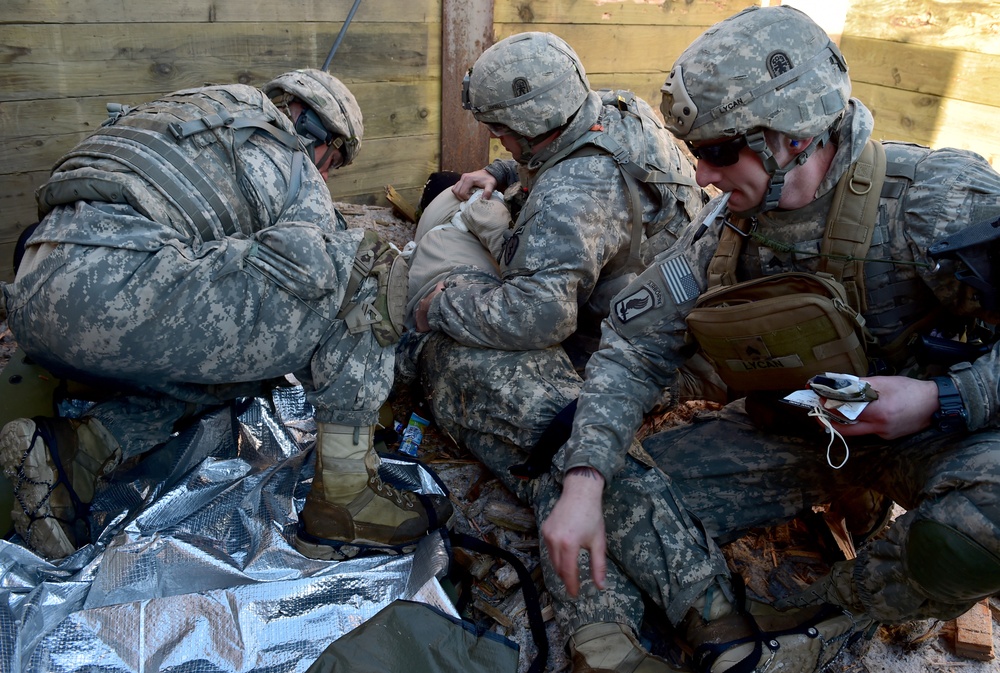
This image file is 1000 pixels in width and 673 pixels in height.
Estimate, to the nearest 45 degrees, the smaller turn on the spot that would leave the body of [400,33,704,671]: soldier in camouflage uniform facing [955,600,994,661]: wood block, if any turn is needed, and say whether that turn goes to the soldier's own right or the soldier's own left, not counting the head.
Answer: approximately 135° to the soldier's own left

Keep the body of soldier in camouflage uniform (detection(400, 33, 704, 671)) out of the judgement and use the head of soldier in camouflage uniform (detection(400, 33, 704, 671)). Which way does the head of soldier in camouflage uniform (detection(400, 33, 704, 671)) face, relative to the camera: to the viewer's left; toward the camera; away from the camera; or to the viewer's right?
to the viewer's left

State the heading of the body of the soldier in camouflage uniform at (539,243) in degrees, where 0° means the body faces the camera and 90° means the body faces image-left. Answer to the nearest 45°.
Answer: approximately 90°

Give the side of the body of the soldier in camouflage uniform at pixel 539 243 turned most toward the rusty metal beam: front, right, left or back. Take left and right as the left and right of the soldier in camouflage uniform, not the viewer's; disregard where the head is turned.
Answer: right

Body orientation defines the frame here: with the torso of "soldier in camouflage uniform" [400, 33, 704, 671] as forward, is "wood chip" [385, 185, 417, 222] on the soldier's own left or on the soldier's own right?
on the soldier's own right

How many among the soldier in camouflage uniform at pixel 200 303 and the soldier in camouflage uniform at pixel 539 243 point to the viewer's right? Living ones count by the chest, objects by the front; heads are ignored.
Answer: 1

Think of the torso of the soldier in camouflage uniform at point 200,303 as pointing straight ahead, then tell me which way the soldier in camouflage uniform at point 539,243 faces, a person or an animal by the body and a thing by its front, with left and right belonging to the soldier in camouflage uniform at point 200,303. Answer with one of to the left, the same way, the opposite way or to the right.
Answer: the opposite way

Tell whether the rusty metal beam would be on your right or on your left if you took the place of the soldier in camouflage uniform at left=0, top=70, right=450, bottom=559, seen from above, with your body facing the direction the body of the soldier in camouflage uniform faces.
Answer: on your left

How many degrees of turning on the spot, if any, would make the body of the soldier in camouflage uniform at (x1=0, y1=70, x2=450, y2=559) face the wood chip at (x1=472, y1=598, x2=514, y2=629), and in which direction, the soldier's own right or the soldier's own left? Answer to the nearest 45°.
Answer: approximately 45° to the soldier's own right

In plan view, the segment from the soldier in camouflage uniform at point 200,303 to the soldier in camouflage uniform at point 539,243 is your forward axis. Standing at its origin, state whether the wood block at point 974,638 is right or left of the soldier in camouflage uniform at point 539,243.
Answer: right

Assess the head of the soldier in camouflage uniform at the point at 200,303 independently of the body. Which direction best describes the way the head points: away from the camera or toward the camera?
away from the camera

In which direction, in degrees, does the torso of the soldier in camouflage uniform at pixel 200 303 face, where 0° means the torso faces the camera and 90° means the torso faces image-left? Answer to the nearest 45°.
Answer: approximately 270°
